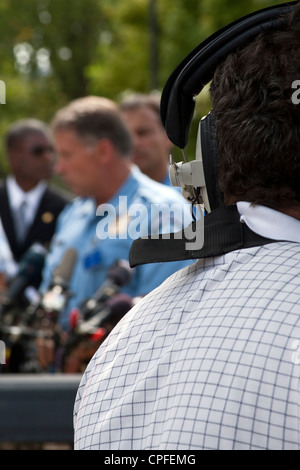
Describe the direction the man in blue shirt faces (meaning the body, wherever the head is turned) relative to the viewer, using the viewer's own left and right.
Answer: facing the viewer and to the left of the viewer

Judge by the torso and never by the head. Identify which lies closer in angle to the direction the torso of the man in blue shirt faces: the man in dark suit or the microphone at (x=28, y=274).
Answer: the microphone

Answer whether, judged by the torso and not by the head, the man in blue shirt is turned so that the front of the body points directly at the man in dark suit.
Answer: no

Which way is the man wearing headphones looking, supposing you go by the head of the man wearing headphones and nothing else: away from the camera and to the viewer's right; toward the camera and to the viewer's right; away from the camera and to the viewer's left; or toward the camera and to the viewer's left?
away from the camera and to the viewer's left

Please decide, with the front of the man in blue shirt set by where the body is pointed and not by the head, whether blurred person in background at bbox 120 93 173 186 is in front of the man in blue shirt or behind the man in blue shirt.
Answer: behind

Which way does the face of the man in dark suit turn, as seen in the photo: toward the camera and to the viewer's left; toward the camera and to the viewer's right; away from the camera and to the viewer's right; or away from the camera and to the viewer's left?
toward the camera and to the viewer's right

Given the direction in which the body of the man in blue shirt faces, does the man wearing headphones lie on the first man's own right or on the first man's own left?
on the first man's own left

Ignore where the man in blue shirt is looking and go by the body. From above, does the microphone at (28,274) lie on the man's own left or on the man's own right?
on the man's own right
